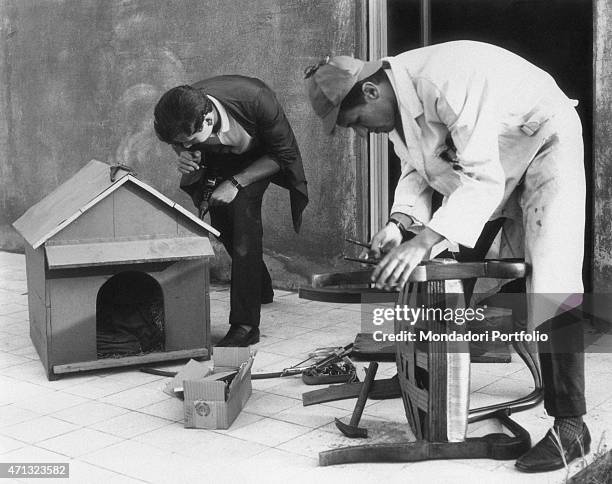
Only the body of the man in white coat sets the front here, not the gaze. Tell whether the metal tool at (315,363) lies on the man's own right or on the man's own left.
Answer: on the man's own right

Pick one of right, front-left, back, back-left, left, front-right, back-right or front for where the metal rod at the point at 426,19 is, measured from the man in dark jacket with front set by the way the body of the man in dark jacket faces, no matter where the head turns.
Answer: back

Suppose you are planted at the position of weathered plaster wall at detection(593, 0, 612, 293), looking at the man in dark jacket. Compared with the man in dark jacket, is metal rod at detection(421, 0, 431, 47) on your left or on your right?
right

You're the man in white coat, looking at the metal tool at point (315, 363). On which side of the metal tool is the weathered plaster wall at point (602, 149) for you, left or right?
right

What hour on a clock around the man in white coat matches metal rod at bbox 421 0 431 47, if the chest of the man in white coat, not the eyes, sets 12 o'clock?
The metal rod is roughly at 3 o'clock from the man in white coat.

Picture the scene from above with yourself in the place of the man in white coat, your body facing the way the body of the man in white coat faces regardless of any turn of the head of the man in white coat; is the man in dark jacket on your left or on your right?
on your right

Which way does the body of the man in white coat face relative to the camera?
to the viewer's left

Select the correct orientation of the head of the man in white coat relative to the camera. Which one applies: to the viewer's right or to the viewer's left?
to the viewer's left
